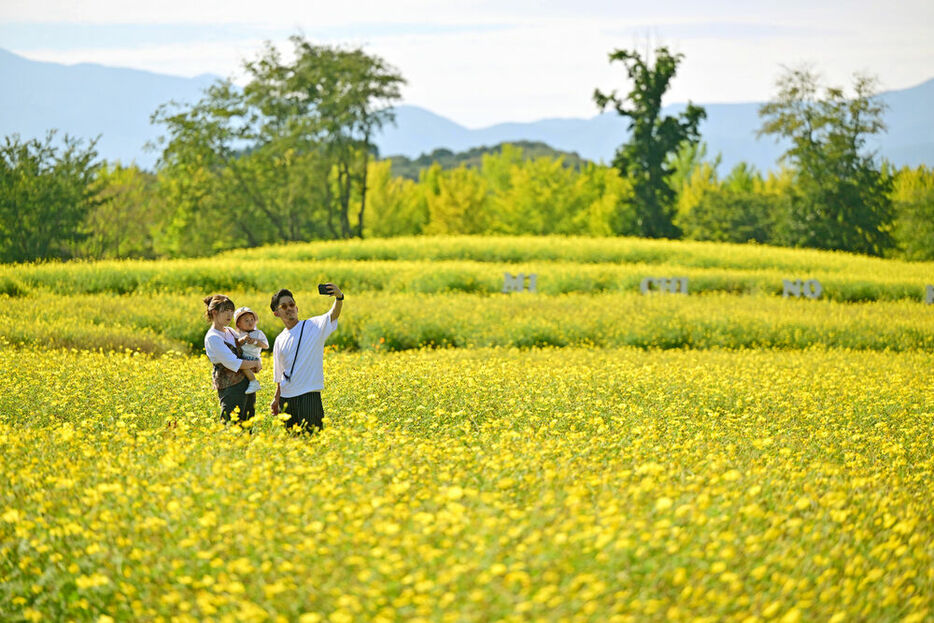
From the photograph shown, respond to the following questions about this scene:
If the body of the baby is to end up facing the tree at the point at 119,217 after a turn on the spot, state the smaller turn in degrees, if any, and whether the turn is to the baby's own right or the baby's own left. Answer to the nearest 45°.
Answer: approximately 135° to the baby's own left

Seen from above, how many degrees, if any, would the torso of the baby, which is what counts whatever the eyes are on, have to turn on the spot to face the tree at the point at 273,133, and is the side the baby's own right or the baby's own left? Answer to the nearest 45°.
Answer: approximately 135° to the baby's own left

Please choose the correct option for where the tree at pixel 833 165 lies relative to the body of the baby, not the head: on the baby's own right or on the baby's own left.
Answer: on the baby's own left

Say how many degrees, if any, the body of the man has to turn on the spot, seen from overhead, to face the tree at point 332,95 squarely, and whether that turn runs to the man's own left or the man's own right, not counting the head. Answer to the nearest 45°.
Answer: approximately 135° to the man's own left

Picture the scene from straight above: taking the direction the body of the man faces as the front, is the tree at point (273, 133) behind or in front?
behind

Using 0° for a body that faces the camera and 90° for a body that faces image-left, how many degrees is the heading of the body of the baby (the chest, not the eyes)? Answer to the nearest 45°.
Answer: approximately 315°
